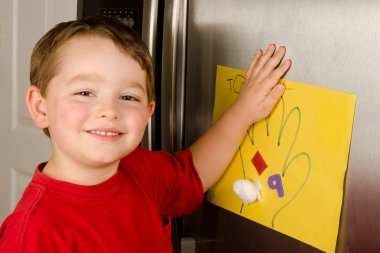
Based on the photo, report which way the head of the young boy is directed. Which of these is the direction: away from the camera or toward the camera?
toward the camera

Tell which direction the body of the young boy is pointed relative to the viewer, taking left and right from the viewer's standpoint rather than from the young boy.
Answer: facing the viewer and to the right of the viewer
